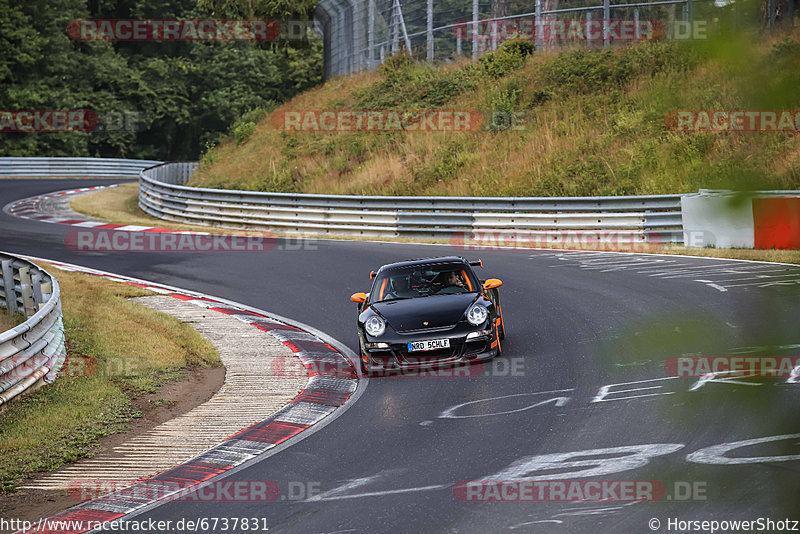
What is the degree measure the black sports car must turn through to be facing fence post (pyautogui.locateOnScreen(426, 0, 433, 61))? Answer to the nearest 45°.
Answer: approximately 180°

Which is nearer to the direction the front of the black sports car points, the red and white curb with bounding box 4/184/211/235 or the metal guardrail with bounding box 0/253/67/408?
the metal guardrail

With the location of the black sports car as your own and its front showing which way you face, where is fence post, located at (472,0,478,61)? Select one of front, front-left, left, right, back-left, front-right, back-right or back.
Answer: back

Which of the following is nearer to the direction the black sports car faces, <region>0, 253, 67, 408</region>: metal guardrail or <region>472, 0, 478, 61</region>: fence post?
the metal guardrail

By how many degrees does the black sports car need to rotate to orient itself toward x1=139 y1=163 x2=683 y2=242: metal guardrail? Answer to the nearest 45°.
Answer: approximately 180°

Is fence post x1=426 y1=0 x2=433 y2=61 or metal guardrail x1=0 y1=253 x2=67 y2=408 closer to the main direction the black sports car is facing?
the metal guardrail

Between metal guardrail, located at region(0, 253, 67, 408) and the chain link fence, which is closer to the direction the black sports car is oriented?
the metal guardrail

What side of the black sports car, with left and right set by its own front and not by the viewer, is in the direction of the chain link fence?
back

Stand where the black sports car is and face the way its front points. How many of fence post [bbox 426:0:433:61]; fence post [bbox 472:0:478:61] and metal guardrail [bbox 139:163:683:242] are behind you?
3

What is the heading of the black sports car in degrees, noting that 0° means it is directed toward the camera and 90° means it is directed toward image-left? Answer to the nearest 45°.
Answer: approximately 0°

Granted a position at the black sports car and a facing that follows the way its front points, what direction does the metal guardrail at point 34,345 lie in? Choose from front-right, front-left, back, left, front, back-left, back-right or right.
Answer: right
